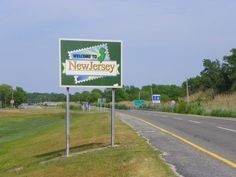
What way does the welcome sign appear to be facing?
toward the camera
